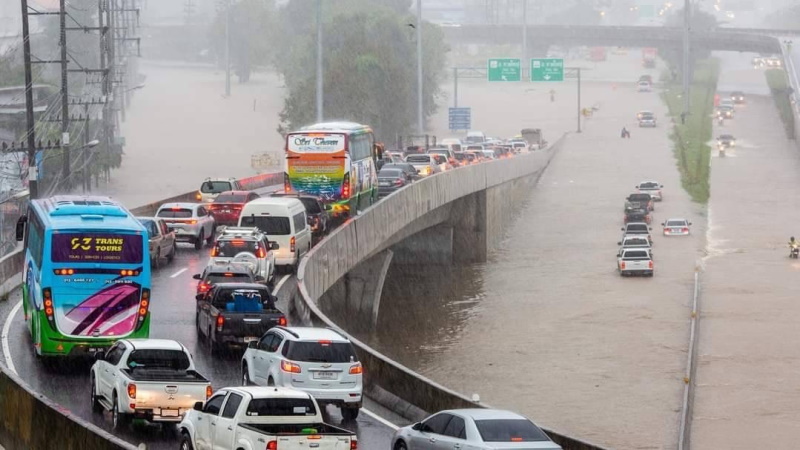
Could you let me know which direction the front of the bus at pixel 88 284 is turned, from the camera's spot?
facing away from the viewer

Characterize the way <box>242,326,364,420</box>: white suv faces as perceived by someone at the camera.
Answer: facing away from the viewer and to the left of the viewer

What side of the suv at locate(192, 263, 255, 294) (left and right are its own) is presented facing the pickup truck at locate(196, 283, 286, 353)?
back

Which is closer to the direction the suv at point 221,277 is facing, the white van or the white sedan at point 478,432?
the white van

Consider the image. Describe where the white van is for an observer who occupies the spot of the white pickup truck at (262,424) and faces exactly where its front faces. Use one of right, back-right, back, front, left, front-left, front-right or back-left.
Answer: front-right

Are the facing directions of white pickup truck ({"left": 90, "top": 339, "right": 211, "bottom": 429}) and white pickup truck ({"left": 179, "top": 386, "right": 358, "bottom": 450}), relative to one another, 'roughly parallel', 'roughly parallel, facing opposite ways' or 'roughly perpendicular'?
roughly parallel

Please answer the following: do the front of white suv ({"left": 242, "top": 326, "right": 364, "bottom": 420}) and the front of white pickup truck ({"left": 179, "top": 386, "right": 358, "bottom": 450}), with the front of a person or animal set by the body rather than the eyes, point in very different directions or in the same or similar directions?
same or similar directions

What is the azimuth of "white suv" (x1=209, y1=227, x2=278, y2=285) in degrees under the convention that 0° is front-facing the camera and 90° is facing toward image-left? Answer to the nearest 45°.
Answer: approximately 180°

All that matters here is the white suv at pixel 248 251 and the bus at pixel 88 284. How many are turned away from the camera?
2

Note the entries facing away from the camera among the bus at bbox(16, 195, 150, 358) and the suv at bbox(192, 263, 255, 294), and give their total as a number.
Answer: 2

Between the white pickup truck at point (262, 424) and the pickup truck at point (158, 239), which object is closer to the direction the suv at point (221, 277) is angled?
the pickup truck

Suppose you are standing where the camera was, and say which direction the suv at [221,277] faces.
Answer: facing away from the viewer

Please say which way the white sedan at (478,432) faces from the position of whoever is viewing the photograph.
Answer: facing away from the viewer and to the left of the viewer
